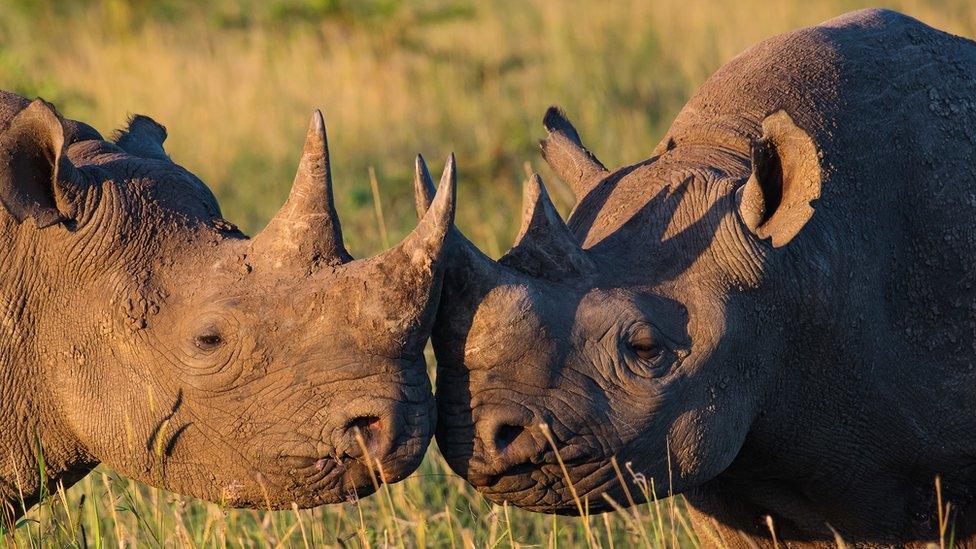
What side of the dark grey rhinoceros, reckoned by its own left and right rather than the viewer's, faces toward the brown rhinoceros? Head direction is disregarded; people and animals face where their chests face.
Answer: front

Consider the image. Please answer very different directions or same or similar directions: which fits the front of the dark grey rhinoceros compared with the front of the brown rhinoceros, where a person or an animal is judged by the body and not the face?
very different directions

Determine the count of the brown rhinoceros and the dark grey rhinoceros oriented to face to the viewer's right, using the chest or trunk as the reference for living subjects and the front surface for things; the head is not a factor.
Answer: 1

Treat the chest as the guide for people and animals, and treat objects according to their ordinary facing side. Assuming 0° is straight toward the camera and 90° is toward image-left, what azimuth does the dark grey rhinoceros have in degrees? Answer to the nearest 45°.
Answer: approximately 45°

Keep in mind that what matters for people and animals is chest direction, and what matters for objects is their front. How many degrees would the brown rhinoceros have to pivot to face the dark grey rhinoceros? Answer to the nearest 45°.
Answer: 0° — it already faces it

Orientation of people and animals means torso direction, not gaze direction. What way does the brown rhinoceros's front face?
to the viewer's right
